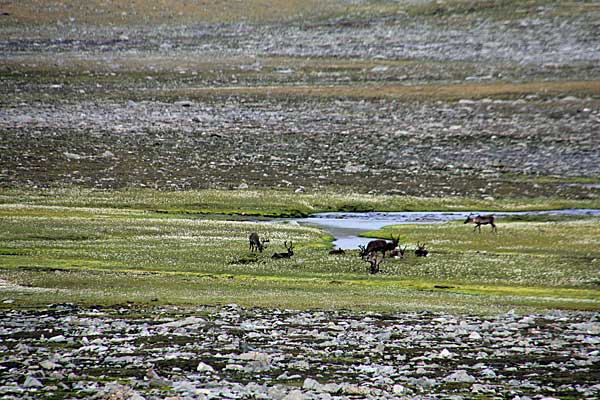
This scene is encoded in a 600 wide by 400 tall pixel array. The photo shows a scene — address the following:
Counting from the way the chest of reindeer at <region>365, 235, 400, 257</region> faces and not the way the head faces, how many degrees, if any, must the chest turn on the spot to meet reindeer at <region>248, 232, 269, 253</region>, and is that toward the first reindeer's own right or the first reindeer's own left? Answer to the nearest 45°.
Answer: approximately 180°

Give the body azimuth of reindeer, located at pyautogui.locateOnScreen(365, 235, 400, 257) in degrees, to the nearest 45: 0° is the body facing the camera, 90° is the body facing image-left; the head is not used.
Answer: approximately 270°
